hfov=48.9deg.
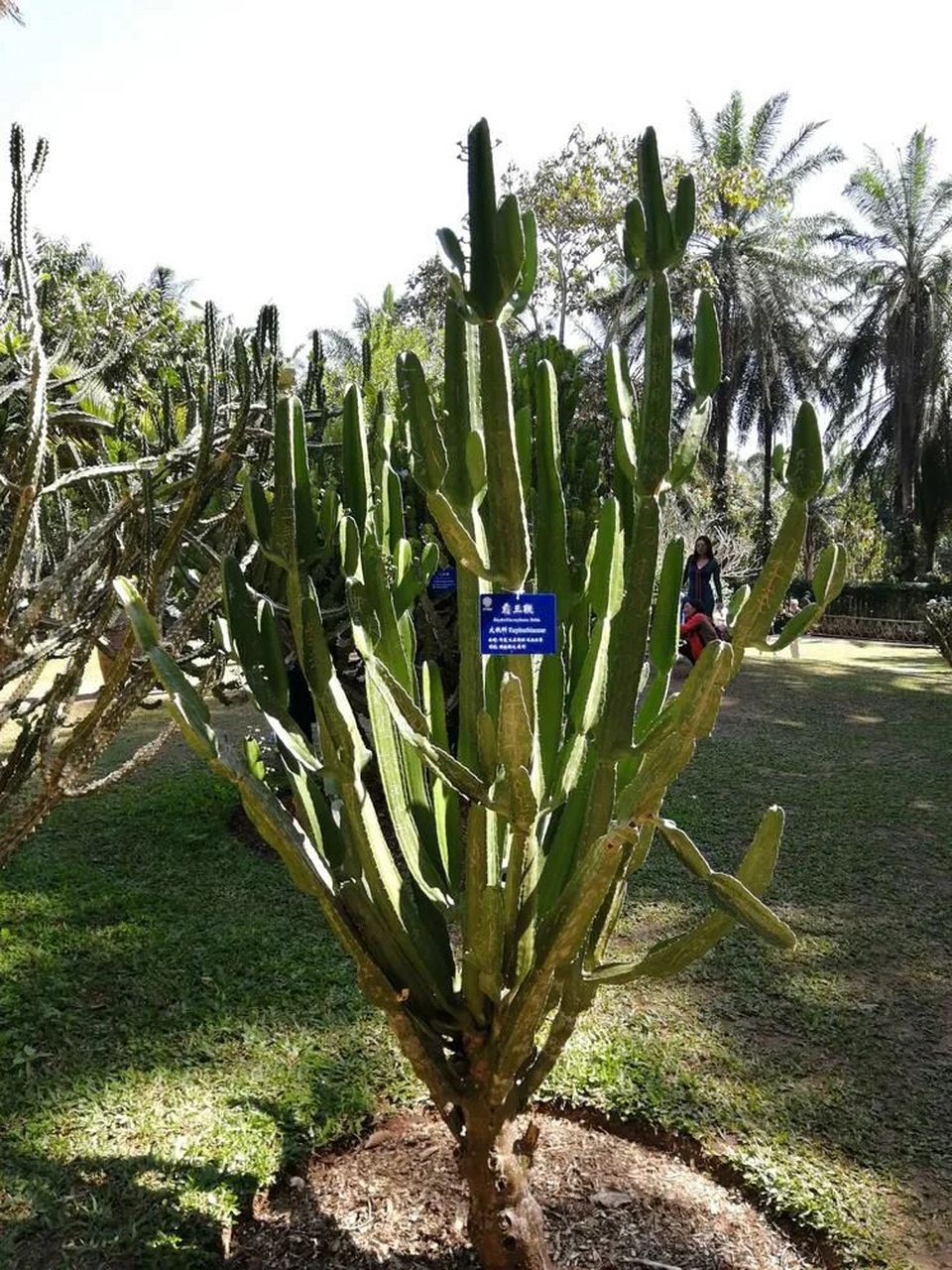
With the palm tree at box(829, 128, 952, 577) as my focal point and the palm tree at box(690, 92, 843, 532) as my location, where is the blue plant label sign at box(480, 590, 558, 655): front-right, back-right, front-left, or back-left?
back-right

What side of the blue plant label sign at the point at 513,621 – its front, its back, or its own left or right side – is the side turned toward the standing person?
back

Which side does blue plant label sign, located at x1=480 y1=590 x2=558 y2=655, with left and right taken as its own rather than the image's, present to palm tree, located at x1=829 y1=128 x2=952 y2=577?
back

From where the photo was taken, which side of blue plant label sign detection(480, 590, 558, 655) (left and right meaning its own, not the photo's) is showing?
front

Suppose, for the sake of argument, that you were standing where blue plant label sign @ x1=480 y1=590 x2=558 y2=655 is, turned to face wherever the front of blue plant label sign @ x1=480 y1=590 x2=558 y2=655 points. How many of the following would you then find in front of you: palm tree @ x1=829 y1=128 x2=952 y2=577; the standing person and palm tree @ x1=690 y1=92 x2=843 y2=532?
0

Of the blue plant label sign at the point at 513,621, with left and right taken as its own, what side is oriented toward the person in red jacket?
back

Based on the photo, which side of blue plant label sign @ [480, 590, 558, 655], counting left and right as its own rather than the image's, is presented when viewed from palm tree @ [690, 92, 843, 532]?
back

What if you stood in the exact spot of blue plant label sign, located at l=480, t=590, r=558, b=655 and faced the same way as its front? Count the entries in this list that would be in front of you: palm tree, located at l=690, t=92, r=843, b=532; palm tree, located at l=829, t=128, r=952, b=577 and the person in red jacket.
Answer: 0
